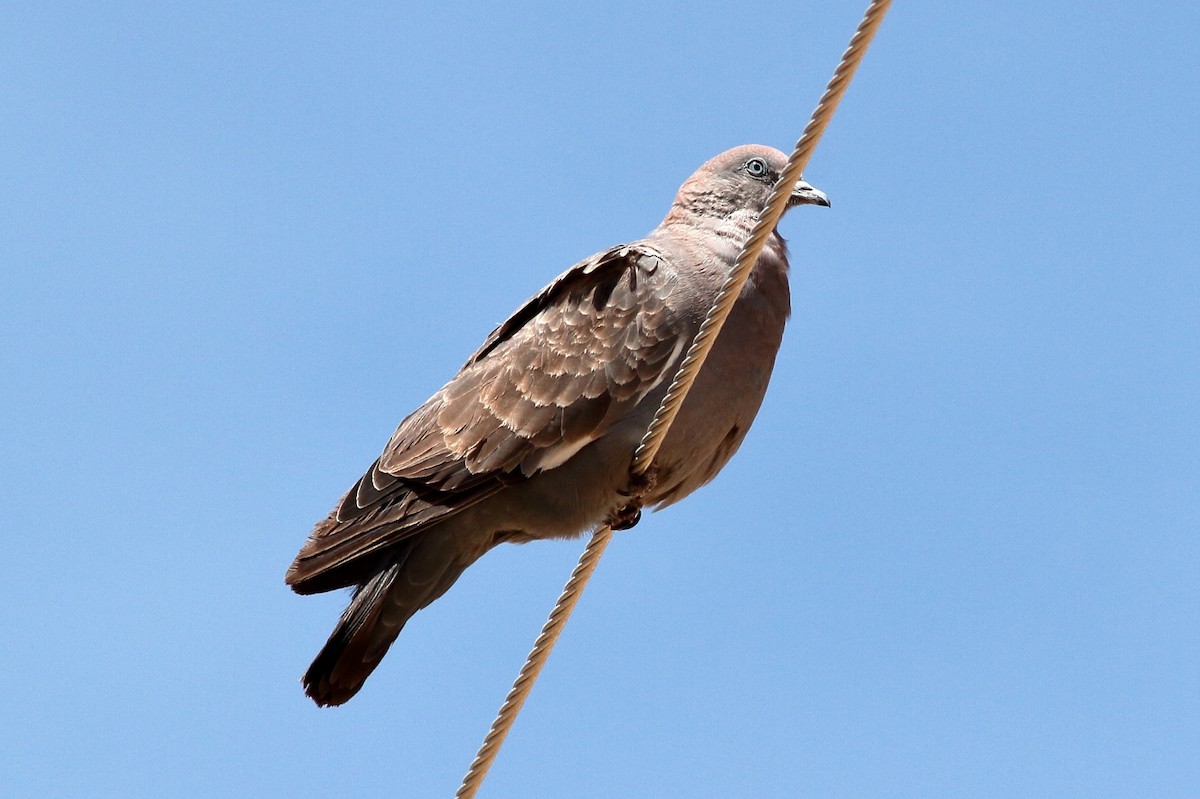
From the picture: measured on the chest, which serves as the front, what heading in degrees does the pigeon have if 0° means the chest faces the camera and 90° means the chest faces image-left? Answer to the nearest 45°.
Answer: approximately 270°
